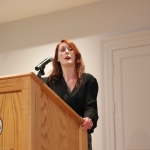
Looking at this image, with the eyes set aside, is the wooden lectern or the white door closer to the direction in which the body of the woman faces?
the wooden lectern

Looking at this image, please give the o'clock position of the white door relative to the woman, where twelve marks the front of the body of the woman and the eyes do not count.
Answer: The white door is roughly at 7 o'clock from the woman.

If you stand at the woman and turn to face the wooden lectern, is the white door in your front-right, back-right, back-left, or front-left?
back-left

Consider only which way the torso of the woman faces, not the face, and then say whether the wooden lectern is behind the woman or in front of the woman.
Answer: in front

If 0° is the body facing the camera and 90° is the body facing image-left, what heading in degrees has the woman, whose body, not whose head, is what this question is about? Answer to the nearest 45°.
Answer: approximately 0°
